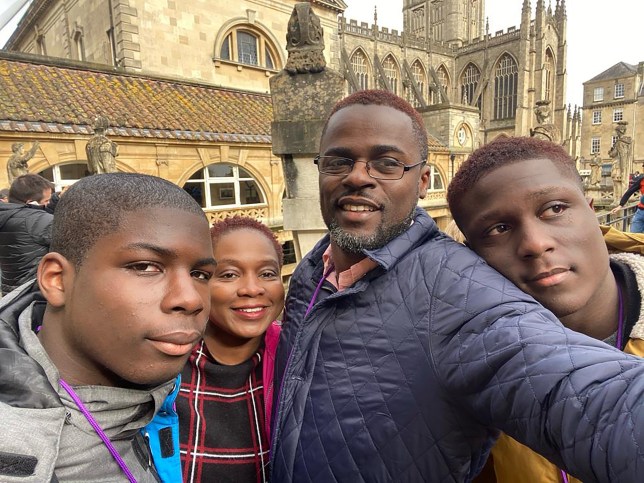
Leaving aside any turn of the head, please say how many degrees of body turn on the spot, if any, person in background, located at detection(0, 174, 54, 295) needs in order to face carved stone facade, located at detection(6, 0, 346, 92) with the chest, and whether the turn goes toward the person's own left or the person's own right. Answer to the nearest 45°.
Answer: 0° — they already face it

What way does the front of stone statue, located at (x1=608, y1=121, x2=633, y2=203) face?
to the viewer's left

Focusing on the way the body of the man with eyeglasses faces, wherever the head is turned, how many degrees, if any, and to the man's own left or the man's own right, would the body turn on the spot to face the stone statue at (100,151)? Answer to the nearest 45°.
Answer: approximately 90° to the man's own right

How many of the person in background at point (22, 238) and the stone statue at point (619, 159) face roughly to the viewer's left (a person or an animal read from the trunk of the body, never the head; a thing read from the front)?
1

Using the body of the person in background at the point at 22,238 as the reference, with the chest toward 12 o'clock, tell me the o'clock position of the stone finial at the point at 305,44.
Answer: The stone finial is roughly at 3 o'clock from the person in background.

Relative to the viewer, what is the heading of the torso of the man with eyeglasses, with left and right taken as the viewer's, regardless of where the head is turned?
facing the viewer and to the left of the viewer
